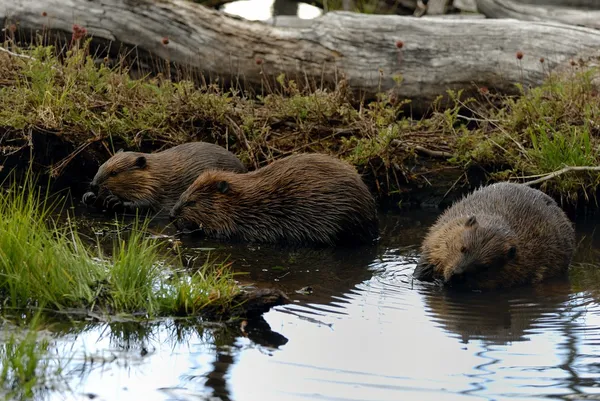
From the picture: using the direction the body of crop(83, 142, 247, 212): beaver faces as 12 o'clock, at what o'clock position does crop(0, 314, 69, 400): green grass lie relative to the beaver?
The green grass is roughly at 9 o'clock from the beaver.

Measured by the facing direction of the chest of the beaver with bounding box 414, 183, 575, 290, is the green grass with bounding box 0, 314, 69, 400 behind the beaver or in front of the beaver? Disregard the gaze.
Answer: in front

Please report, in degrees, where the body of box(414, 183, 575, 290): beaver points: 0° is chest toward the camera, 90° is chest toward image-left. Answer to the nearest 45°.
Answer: approximately 45°

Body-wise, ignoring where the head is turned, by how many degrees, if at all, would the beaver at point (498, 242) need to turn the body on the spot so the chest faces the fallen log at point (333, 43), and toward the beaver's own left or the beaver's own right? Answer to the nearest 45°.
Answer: approximately 90° to the beaver's own right

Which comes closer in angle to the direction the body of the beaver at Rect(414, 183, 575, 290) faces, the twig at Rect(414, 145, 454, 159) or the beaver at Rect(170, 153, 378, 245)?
the beaver

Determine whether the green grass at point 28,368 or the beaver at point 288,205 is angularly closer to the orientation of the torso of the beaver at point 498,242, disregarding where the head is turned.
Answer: the green grass

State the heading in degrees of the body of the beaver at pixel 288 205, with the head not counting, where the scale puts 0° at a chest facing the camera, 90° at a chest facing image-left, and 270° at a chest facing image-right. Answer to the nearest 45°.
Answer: approximately 90°

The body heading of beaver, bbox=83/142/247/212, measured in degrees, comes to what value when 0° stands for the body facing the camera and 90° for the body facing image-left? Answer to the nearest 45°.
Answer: approximately 90°

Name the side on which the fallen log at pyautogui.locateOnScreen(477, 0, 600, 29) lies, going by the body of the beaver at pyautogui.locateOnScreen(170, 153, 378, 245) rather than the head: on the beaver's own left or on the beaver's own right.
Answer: on the beaver's own right

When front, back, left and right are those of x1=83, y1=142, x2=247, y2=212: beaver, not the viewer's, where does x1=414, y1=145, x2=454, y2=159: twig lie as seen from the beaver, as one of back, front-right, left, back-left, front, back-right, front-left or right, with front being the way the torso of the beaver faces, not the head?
back

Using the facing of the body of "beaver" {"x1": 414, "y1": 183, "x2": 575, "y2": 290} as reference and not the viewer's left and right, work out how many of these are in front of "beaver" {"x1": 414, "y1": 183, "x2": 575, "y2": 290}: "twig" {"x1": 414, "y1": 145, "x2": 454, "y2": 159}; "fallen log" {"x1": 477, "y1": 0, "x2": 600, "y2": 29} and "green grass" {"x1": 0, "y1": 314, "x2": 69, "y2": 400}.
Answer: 1

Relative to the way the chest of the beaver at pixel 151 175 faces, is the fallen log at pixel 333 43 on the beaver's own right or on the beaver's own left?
on the beaver's own right

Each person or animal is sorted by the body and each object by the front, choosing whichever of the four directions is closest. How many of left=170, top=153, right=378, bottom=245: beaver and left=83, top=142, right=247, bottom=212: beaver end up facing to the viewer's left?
2
